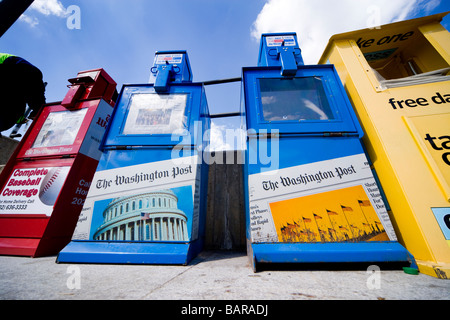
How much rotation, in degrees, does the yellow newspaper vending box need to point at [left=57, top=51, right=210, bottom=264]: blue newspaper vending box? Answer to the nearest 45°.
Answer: approximately 45° to its right

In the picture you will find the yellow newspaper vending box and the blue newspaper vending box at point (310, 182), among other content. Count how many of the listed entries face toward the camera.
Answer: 2

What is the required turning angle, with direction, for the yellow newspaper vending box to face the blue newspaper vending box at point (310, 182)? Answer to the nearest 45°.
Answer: approximately 45° to its right

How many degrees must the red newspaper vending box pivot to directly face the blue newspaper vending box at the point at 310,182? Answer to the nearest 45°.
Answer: approximately 90° to its left

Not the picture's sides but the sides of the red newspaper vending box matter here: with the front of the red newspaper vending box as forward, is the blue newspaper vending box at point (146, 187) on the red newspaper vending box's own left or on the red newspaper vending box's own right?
on the red newspaper vending box's own left

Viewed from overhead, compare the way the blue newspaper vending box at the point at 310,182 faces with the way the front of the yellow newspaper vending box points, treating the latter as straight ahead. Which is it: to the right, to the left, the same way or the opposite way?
the same way

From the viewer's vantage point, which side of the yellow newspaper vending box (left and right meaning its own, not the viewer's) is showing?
front

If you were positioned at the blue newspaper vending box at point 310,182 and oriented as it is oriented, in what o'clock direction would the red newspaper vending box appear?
The red newspaper vending box is roughly at 2 o'clock from the blue newspaper vending box.

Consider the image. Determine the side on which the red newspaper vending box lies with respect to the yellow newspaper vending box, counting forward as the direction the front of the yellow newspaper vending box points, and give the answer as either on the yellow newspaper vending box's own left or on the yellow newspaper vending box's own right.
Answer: on the yellow newspaper vending box's own right

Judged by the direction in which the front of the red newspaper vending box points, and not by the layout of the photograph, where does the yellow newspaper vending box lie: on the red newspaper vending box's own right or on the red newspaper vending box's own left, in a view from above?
on the red newspaper vending box's own left

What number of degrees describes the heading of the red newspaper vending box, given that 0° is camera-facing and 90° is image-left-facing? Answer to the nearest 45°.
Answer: approximately 45°

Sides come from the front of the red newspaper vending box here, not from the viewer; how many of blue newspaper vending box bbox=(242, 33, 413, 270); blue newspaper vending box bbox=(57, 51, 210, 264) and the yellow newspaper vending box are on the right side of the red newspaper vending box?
0
